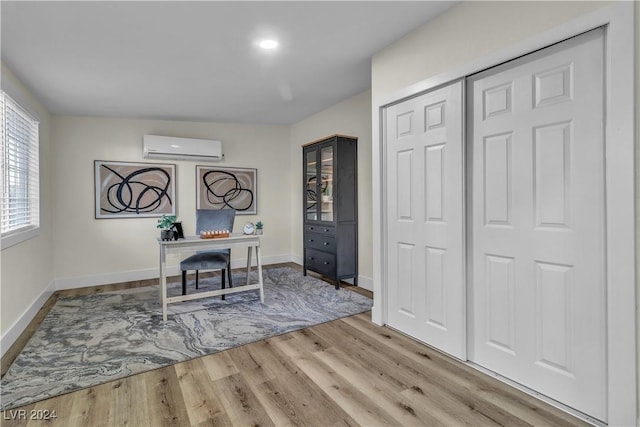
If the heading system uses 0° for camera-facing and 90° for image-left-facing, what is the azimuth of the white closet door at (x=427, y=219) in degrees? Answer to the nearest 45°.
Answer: approximately 45°

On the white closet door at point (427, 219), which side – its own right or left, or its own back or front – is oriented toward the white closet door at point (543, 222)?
left

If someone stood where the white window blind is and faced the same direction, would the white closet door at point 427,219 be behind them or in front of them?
in front

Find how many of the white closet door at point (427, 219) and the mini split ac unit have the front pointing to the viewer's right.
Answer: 0

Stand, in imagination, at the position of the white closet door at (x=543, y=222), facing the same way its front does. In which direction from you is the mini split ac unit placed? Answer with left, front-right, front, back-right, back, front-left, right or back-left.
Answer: front-right

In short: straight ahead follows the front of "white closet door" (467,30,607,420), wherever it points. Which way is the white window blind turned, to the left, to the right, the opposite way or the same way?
the opposite way

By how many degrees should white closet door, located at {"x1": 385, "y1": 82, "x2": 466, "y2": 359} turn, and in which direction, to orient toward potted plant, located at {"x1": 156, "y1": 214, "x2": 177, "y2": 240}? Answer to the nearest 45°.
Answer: approximately 45° to its right

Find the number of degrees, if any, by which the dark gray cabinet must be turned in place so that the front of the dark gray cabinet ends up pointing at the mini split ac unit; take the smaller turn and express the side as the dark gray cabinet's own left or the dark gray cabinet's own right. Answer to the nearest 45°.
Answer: approximately 45° to the dark gray cabinet's own right

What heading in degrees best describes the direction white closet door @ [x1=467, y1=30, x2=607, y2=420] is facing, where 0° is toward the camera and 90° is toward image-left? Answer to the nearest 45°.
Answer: approximately 45°

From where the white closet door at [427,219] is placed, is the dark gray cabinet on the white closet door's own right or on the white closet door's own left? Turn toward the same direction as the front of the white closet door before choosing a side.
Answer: on the white closet door's own right

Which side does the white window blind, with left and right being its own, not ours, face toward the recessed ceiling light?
front

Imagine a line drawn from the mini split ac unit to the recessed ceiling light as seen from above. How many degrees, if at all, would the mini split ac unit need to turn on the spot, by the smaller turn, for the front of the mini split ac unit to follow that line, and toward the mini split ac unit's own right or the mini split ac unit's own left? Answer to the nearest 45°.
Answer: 0° — it already faces it

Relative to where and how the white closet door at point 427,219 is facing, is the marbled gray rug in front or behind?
in front

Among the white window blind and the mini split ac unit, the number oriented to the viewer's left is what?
0

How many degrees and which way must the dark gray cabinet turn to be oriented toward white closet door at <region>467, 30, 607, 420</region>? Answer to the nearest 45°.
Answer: approximately 90° to its left
